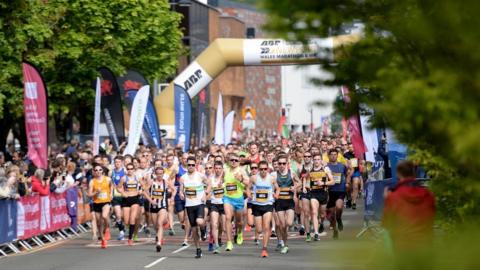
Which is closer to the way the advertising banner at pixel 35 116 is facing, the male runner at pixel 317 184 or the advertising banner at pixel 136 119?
the male runner

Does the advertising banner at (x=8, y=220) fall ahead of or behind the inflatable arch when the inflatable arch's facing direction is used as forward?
ahead

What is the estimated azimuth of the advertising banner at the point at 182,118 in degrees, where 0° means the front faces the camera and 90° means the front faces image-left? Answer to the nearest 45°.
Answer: approximately 0°

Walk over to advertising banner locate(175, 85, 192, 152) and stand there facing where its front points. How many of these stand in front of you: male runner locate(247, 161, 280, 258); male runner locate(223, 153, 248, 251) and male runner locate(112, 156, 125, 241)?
3

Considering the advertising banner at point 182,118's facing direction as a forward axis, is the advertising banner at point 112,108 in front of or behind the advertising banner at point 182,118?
in front

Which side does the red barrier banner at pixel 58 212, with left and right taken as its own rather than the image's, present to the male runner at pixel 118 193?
front

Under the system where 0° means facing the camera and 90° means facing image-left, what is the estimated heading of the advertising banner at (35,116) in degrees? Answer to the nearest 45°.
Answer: approximately 0°

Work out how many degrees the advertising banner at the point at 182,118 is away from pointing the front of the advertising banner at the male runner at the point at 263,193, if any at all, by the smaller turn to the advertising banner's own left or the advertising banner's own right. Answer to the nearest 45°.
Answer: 0° — it already faces them
